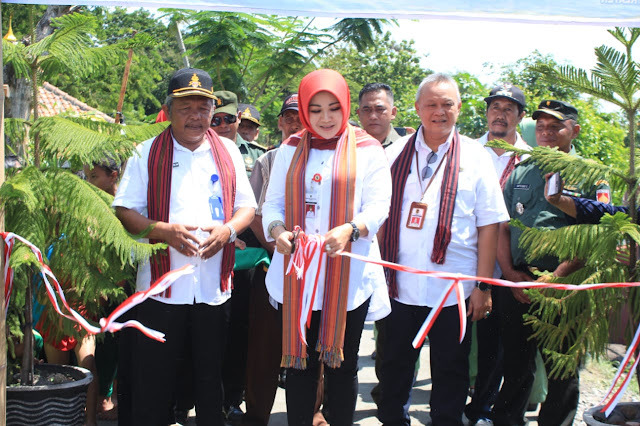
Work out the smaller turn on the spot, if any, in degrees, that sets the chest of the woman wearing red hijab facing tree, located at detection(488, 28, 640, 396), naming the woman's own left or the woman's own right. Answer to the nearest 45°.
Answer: approximately 90° to the woman's own left

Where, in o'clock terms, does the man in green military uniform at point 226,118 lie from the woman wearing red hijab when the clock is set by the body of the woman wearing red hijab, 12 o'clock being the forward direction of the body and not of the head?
The man in green military uniform is roughly at 5 o'clock from the woman wearing red hijab.

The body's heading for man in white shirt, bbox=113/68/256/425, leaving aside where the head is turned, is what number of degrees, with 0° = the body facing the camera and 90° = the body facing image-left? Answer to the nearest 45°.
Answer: approximately 0°

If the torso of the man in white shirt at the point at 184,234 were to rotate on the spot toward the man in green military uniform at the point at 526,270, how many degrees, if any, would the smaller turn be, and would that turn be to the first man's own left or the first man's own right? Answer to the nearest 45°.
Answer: approximately 90° to the first man's own left

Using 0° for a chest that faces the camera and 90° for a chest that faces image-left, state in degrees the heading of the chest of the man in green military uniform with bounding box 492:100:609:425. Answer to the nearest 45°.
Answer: approximately 45°

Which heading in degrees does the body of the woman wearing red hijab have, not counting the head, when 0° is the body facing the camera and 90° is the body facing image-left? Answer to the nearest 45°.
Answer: approximately 0°

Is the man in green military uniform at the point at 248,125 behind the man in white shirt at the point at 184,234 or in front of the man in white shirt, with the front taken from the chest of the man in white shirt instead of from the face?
behind

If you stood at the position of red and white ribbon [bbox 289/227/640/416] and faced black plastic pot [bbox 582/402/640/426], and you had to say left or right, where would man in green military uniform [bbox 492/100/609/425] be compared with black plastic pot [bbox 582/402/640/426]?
left

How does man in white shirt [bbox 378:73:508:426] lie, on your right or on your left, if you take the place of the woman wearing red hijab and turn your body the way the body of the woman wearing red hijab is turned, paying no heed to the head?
on your left

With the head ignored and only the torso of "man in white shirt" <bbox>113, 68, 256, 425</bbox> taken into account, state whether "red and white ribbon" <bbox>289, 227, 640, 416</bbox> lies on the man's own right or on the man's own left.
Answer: on the man's own left

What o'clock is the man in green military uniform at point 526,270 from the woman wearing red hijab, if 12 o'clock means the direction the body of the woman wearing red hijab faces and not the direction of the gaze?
The man in green military uniform is roughly at 8 o'clock from the woman wearing red hijab.

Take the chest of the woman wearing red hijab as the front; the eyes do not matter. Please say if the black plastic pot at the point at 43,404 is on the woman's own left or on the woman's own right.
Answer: on the woman's own right

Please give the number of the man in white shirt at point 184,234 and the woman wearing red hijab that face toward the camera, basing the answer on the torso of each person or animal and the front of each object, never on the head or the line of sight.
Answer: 2
